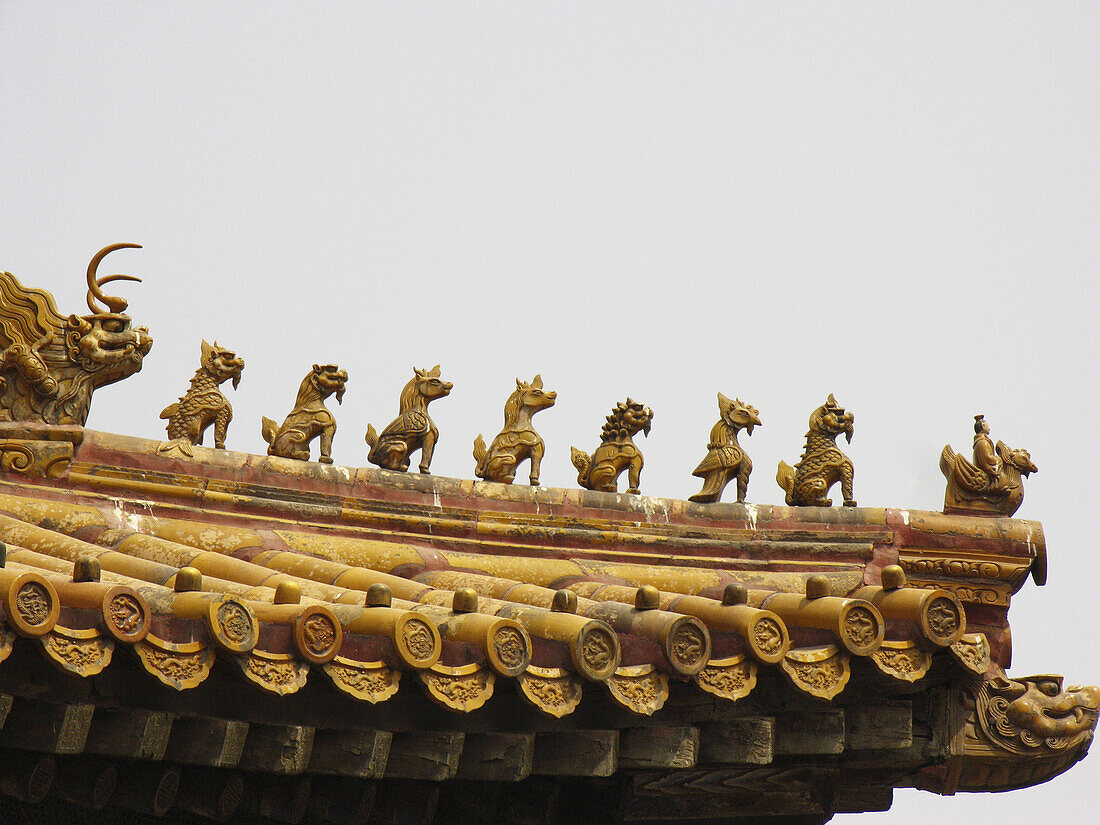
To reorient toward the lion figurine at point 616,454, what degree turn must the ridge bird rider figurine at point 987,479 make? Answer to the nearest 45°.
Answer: approximately 180°

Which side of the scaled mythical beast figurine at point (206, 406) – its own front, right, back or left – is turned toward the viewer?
right

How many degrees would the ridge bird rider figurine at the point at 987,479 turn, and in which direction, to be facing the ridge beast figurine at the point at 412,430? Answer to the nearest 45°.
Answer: approximately 180°

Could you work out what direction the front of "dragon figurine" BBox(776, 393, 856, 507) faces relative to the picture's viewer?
facing to the right of the viewer

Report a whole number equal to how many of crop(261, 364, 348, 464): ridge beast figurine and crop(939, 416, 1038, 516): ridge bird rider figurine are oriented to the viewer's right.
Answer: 2

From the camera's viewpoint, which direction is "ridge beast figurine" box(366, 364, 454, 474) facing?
to the viewer's right

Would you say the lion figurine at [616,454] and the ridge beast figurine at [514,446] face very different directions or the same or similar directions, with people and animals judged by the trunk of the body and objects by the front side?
same or similar directions

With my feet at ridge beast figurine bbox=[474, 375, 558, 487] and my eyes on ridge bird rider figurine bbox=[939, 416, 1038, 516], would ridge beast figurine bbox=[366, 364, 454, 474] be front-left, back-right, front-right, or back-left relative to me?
back-right

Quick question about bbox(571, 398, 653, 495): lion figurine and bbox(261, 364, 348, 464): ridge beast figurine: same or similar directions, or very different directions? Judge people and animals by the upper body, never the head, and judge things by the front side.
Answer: same or similar directions

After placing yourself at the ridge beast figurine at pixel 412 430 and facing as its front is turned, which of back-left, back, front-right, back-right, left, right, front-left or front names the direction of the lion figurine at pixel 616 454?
front

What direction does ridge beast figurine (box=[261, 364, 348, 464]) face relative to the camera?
to the viewer's right

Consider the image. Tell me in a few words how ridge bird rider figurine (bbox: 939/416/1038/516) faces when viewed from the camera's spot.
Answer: facing to the right of the viewer

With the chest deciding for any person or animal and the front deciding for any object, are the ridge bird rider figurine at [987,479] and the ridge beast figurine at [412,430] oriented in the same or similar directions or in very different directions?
same or similar directions

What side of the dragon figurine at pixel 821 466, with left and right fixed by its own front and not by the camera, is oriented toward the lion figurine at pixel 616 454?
back

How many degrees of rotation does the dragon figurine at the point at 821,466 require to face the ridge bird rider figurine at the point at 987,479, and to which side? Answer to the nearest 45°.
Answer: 0° — it already faces it

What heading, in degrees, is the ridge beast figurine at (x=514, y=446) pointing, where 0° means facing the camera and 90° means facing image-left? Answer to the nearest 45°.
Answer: approximately 270°
